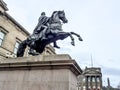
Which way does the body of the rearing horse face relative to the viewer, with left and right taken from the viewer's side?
facing to the right of the viewer
